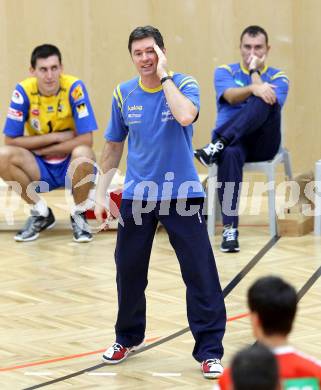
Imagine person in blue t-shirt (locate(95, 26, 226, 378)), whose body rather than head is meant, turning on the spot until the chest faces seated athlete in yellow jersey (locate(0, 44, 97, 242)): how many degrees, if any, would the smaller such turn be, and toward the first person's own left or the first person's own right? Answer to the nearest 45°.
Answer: approximately 180°

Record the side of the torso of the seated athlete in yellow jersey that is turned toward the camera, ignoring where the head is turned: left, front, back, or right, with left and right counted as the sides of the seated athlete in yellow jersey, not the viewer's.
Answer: front

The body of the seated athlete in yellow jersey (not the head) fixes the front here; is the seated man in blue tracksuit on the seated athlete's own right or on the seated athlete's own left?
on the seated athlete's own left

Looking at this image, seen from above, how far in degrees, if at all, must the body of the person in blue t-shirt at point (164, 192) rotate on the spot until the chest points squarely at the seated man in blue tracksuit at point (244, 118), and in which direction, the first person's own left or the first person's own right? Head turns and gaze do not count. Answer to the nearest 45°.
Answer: approximately 180°

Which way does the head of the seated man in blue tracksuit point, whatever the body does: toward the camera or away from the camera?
toward the camera

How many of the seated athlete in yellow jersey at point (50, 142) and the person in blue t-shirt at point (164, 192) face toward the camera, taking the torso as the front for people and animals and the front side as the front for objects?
2

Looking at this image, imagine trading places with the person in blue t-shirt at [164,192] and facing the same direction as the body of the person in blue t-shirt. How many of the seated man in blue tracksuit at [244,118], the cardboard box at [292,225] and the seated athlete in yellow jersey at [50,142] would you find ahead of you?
0

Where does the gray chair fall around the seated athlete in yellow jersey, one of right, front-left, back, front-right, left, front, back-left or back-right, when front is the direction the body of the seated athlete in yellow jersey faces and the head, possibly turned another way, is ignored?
left

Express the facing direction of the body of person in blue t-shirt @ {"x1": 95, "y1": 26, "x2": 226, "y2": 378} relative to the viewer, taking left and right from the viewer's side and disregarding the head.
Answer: facing the viewer

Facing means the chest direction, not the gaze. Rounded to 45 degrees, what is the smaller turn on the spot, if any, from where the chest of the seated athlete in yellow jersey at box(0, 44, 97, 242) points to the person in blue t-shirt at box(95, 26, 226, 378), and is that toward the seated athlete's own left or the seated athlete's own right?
0° — they already face them

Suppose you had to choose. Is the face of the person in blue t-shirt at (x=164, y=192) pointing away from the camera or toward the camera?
toward the camera

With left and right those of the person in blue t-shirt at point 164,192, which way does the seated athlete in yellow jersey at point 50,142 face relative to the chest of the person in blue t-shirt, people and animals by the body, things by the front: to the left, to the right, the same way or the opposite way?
the same way

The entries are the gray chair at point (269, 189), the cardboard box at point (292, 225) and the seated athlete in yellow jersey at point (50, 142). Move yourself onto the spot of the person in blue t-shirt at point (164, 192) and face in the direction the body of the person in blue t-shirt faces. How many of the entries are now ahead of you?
0
